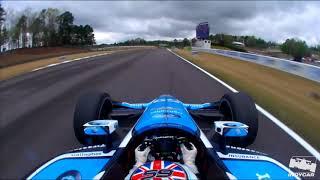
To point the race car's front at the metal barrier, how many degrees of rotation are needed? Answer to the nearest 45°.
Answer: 0° — it already faces it

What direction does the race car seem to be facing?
away from the camera
